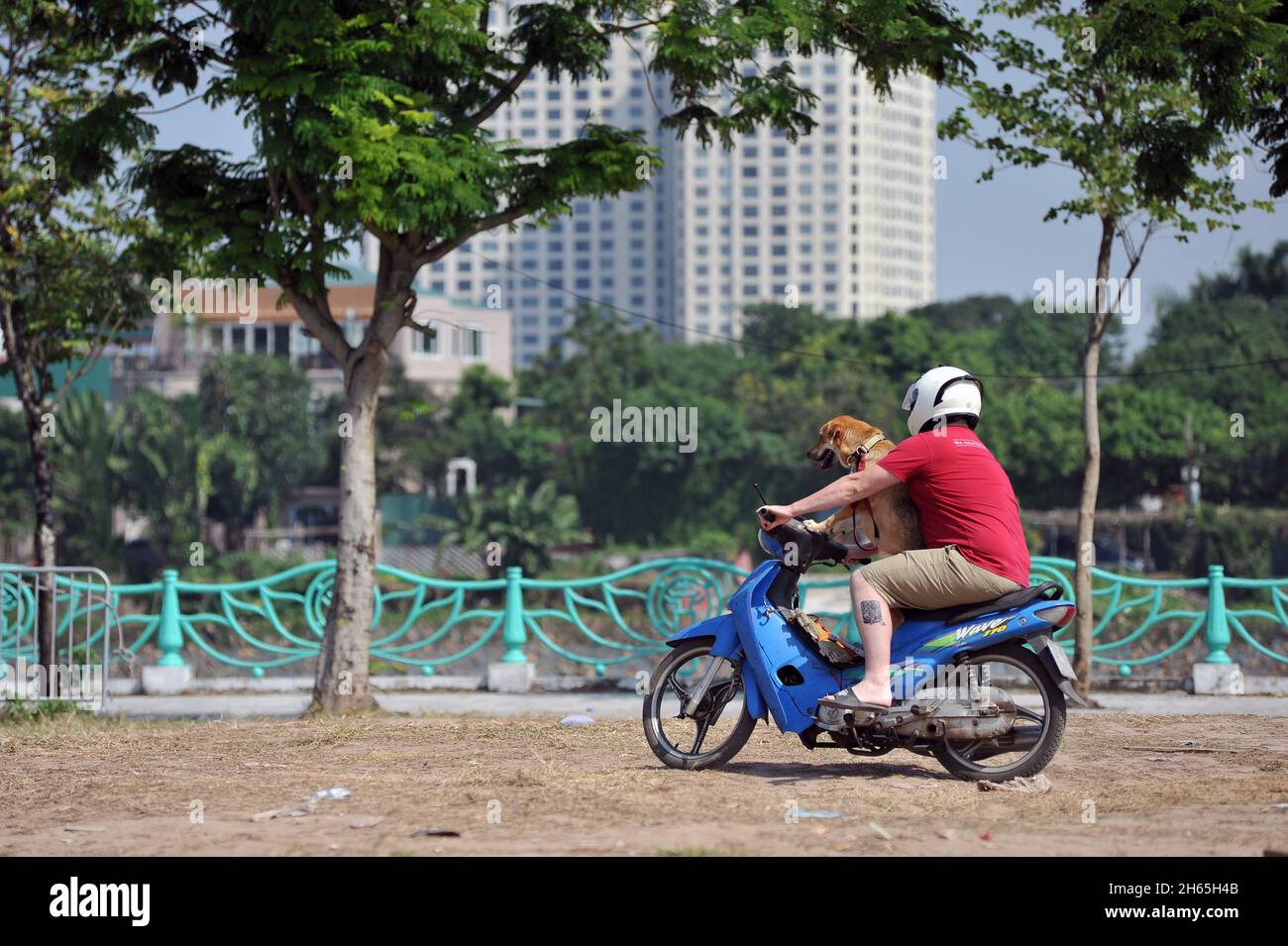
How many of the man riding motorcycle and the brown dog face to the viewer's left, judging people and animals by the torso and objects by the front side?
2

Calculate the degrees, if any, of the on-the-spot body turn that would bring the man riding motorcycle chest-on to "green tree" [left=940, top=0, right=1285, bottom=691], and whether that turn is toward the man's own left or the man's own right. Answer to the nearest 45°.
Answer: approximately 90° to the man's own right

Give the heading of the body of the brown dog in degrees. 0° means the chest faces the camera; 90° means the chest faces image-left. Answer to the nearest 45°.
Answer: approximately 90°

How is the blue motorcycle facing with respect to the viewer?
to the viewer's left

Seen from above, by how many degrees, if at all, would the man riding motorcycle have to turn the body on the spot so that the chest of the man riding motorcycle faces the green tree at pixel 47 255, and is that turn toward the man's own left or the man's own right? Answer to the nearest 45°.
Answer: approximately 45° to the man's own right

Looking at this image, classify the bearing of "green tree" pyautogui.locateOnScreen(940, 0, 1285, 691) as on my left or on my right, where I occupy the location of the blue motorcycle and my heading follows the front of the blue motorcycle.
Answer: on my right

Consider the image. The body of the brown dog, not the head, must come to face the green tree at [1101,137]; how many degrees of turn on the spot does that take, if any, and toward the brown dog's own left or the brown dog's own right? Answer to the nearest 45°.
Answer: approximately 90° to the brown dog's own right

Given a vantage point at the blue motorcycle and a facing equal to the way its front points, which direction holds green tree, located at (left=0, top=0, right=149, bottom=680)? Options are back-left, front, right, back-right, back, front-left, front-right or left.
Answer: front-right

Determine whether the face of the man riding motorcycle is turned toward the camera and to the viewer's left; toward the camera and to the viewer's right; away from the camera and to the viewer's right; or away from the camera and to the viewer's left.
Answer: away from the camera and to the viewer's left

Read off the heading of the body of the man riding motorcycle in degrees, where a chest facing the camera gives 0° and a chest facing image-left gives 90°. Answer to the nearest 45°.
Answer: approximately 90°
